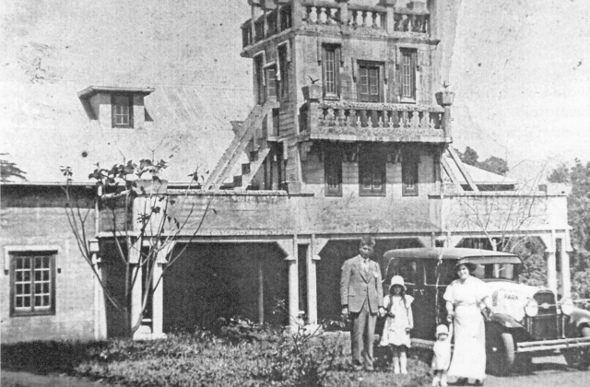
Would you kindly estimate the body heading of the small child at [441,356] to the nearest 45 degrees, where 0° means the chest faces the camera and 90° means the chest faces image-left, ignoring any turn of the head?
approximately 0°

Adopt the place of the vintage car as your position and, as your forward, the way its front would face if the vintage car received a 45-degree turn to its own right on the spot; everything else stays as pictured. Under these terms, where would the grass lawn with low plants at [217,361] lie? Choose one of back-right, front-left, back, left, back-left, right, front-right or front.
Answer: right

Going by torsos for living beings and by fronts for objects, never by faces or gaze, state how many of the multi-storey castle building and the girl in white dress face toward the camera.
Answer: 2

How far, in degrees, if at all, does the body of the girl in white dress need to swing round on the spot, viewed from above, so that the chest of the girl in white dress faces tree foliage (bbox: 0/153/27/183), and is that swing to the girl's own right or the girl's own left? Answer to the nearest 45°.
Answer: approximately 135° to the girl's own right

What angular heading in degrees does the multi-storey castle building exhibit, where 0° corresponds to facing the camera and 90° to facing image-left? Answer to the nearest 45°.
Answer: approximately 0°

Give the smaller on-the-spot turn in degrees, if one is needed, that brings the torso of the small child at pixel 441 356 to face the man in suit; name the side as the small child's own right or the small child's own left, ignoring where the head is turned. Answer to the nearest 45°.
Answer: approximately 135° to the small child's own right
